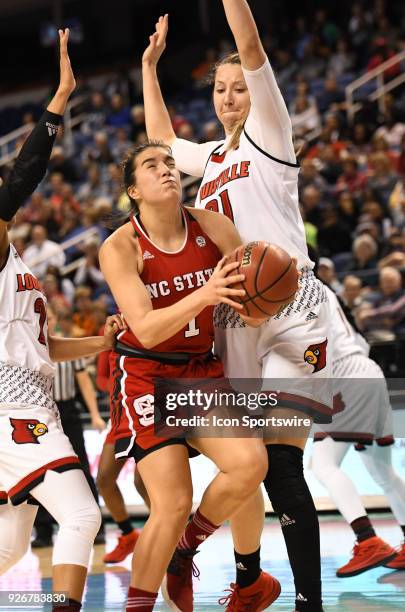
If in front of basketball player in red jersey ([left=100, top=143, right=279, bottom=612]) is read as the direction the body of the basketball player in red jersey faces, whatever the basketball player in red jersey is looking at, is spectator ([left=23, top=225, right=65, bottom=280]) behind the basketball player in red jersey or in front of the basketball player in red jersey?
behind

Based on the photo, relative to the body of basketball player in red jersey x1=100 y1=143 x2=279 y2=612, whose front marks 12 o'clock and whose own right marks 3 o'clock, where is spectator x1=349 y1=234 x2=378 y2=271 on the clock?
The spectator is roughly at 8 o'clock from the basketball player in red jersey.

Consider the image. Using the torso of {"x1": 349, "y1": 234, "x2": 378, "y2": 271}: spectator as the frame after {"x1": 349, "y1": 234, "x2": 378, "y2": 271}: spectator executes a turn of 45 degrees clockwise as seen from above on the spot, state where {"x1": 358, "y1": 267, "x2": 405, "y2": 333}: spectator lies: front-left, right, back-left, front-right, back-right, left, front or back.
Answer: left

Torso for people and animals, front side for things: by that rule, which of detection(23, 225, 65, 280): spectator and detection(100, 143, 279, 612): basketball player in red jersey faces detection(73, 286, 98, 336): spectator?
detection(23, 225, 65, 280): spectator

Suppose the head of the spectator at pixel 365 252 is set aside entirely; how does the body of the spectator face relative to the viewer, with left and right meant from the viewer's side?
facing the viewer and to the left of the viewer

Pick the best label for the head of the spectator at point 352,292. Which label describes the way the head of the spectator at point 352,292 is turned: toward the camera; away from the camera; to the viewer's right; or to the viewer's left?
toward the camera

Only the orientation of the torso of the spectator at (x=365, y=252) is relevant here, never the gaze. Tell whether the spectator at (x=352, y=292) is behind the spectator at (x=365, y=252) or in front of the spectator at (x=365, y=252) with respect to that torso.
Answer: in front

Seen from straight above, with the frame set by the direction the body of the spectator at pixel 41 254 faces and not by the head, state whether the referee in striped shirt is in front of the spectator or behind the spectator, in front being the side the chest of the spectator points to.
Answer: in front

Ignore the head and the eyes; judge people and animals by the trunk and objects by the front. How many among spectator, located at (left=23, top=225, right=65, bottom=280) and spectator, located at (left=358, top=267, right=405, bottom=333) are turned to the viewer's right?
0

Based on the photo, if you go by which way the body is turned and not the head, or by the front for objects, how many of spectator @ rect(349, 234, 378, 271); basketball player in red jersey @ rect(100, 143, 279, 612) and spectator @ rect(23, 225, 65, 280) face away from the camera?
0

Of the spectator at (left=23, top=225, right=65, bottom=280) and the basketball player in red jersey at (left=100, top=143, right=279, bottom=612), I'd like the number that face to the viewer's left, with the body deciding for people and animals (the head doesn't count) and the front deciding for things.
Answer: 0

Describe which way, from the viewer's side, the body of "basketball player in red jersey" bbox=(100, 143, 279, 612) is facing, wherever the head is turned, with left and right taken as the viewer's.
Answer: facing the viewer and to the right of the viewer

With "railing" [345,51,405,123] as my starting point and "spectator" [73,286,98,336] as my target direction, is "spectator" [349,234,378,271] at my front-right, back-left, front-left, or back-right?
front-left

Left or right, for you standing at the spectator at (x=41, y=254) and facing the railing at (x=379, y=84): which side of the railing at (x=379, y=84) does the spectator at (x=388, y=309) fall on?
right

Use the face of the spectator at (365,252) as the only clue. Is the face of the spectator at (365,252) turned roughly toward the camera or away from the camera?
toward the camera

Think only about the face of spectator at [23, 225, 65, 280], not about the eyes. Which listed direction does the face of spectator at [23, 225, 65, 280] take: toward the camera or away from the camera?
toward the camera

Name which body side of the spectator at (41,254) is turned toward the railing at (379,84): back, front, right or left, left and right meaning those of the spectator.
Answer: left

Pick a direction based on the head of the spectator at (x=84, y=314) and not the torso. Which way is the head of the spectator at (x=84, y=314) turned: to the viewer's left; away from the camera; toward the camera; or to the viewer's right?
toward the camera

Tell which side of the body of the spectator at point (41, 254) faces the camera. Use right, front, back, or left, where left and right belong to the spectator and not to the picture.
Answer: front
